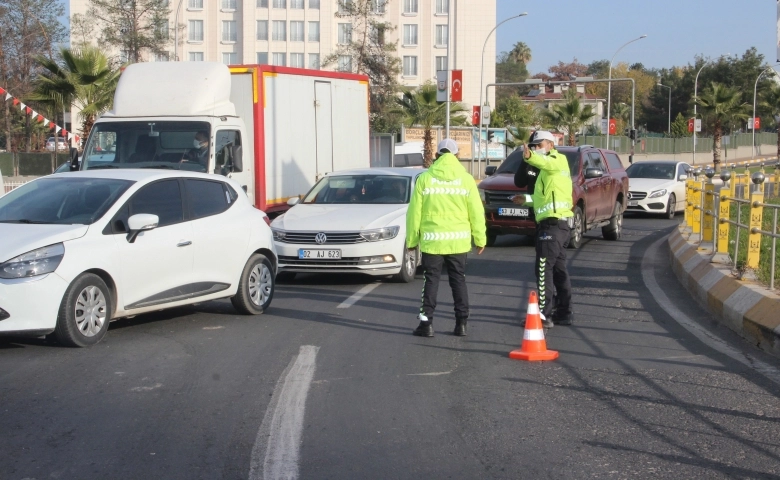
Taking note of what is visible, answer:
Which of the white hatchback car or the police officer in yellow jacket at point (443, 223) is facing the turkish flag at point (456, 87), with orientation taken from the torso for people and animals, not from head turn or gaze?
the police officer in yellow jacket

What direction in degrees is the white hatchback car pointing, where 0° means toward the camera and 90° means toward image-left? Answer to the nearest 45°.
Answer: approximately 45°

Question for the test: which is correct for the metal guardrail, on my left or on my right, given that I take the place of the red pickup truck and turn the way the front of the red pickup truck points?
on my left

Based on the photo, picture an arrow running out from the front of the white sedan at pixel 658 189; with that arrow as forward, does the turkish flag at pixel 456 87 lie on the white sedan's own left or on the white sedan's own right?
on the white sedan's own right

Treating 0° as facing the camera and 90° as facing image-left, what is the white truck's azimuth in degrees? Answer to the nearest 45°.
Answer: approximately 45°

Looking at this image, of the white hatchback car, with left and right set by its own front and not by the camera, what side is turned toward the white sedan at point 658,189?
back

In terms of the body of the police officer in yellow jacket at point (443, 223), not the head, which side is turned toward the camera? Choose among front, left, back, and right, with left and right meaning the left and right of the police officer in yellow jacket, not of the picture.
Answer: back

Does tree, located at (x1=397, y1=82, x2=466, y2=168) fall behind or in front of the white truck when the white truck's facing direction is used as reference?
behind
